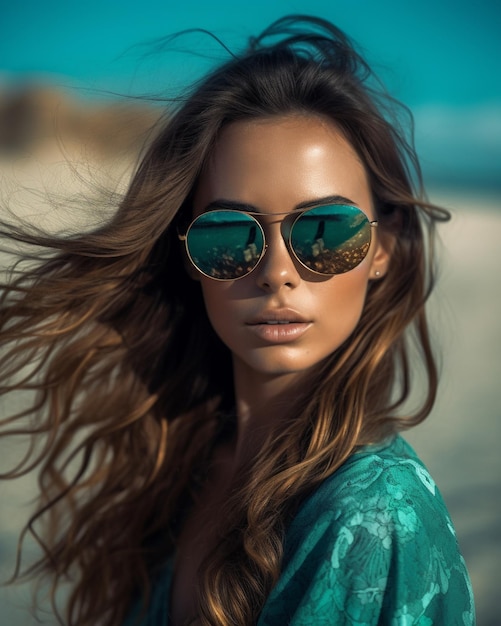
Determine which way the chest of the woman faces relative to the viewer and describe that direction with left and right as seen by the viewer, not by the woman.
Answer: facing the viewer and to the left of the viewer
